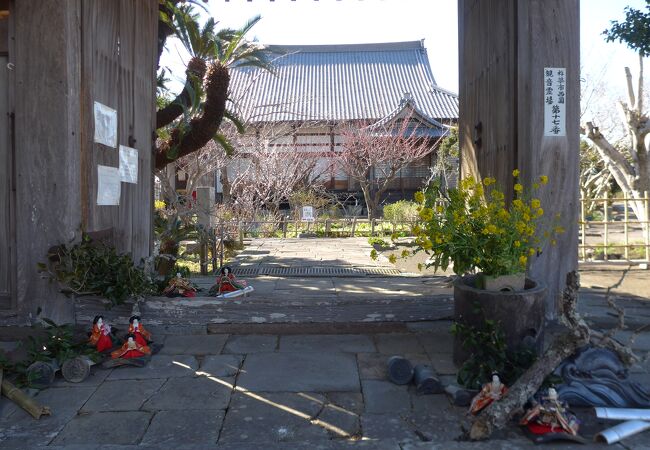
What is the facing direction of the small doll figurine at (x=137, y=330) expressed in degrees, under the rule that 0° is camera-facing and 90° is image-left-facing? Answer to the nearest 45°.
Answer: approximately 0°

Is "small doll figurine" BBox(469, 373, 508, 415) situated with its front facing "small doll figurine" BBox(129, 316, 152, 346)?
no

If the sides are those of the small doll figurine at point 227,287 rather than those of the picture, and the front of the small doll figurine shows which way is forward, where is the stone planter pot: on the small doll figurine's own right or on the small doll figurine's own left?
on the small doll figurine's own left

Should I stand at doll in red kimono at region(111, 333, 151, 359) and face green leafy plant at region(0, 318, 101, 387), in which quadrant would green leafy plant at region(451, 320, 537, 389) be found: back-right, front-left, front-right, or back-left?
back-left

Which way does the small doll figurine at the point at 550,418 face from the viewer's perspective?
toward the camera

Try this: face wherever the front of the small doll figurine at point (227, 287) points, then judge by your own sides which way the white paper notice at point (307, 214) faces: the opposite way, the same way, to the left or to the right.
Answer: the same way

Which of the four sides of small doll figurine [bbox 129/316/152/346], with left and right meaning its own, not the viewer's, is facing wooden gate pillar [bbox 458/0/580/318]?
left

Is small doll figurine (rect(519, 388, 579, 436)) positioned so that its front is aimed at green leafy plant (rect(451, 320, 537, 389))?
no

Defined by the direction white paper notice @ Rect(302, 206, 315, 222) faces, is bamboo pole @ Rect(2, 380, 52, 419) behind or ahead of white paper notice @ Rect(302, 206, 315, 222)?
ahead

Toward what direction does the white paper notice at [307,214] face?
toward the camera

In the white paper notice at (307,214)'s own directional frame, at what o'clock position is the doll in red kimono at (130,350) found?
The doll in red kimono is roughly at 12 o'clock from the white paper notice.

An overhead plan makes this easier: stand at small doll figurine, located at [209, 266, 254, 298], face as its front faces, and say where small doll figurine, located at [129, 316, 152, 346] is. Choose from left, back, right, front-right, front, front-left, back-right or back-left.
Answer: front-right
